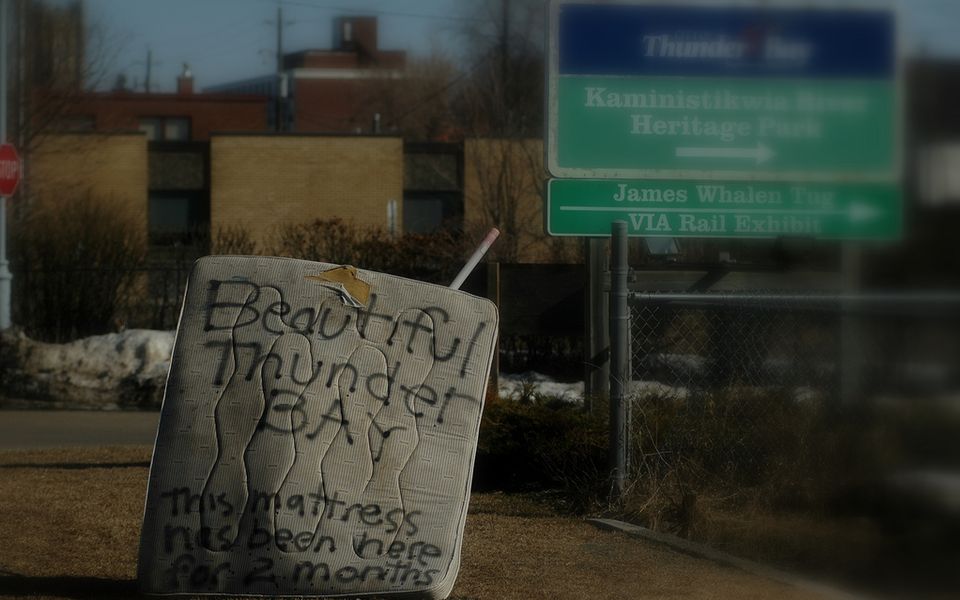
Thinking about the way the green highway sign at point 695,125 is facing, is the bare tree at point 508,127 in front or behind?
behind

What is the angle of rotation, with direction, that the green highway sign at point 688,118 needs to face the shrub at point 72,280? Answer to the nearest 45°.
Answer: approximately 135° to its right

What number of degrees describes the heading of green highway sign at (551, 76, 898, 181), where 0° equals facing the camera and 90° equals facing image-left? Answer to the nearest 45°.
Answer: approximately 0°

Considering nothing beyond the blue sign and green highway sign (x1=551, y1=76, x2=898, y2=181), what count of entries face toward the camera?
2

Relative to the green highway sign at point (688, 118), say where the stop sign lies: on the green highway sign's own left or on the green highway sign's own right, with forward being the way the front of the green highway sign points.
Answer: on the green highway sign's own right

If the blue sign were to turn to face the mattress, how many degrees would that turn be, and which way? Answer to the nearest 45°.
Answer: approximately 45° to its right

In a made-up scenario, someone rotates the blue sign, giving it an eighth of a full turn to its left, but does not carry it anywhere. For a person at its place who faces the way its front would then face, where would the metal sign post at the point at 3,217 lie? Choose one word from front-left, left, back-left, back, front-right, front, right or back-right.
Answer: back

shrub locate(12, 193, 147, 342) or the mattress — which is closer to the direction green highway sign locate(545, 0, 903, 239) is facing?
the mattress
